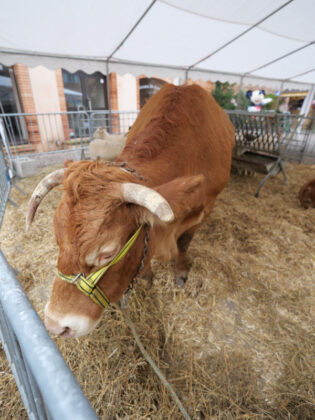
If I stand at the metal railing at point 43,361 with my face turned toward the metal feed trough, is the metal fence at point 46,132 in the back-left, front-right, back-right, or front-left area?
front-left

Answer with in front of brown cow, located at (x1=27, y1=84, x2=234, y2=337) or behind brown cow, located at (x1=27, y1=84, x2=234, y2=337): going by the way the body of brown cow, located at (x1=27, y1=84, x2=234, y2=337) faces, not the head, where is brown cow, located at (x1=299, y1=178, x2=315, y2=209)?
behind

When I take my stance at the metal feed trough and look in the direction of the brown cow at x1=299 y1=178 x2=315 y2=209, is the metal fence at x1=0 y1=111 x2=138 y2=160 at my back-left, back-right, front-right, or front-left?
back-right

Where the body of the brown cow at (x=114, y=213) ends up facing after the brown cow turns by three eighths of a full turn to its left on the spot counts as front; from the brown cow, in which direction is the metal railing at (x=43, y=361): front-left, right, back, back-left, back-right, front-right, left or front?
right

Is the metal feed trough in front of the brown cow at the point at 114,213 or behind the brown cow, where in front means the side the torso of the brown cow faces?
behind

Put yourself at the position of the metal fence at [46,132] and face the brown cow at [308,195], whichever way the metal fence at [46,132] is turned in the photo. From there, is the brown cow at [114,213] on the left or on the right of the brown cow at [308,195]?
right

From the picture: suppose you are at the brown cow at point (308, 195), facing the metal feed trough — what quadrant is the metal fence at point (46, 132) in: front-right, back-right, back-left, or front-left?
front-left

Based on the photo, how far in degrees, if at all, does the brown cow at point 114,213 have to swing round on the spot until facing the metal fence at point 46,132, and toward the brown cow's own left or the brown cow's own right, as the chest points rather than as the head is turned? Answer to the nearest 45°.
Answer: approximately 135° to the brown cow's own right
